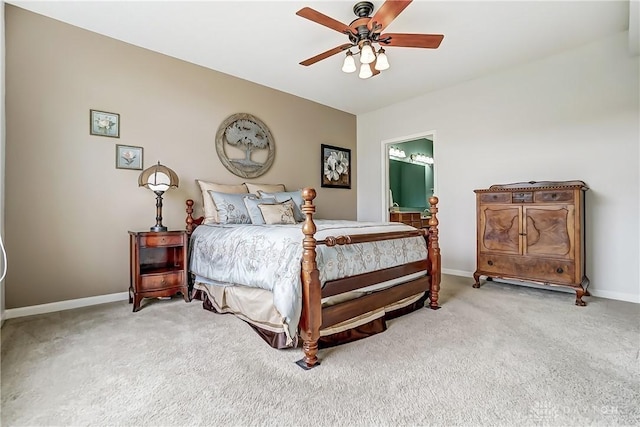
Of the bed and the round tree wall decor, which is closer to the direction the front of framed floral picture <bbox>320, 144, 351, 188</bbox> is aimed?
the bed

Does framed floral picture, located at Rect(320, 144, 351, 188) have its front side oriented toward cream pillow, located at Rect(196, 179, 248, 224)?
no

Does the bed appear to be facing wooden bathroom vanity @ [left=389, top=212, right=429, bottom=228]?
no

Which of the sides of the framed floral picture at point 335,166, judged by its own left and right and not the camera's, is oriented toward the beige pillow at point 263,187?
right

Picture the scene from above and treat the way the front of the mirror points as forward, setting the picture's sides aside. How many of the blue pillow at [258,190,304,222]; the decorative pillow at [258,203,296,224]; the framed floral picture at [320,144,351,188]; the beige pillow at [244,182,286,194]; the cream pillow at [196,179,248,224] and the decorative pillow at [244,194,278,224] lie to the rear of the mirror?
0

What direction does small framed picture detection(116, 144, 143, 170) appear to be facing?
toward the camera

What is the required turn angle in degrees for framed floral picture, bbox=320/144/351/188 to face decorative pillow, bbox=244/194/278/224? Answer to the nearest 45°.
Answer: approximately 90° to its right

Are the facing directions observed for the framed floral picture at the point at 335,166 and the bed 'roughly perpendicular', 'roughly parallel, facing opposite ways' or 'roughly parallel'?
roughly parallel

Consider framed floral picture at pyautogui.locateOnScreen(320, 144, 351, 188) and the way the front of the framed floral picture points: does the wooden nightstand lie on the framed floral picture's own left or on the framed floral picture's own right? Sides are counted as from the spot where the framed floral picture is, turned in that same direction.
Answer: on the framed floral picture's own right

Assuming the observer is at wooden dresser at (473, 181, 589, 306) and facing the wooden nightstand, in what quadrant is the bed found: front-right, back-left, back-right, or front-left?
front-left

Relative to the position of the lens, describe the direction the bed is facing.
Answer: facing the viewer and to the right of the viewer

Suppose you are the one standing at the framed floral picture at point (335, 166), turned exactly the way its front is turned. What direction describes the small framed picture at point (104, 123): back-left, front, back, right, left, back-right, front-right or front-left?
right

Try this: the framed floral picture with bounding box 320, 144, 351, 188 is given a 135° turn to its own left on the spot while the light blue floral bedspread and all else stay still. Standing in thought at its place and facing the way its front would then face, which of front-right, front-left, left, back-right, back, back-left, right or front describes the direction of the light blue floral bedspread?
back
